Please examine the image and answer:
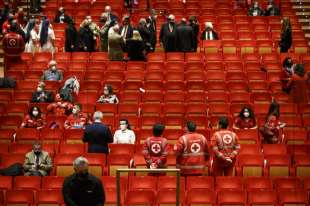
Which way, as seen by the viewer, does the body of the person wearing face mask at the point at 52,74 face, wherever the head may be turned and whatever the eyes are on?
toward the camera

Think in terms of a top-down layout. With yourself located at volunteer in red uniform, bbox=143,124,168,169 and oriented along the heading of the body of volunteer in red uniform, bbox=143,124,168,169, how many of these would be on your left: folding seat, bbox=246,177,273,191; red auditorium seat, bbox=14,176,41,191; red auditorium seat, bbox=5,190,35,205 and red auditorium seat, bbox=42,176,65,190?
3

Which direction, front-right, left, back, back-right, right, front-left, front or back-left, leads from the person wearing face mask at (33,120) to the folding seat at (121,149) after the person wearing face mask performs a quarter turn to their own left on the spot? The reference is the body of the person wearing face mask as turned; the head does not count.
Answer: front-right

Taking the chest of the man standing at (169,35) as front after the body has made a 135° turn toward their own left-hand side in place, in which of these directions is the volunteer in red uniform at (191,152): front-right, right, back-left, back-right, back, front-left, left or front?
back-right

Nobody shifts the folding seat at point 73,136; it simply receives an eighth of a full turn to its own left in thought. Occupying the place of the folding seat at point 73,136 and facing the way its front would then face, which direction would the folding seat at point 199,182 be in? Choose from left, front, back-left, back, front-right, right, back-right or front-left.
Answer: front

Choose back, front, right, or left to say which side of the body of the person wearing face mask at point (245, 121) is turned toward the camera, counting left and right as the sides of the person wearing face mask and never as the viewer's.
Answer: front

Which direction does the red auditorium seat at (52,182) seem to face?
toward the camera

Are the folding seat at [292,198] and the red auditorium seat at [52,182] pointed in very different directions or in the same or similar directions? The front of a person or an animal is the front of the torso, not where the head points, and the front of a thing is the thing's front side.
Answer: same or similar directions

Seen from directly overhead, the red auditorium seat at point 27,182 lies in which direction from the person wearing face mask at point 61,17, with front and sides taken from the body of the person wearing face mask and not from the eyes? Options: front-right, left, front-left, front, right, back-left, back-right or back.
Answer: front

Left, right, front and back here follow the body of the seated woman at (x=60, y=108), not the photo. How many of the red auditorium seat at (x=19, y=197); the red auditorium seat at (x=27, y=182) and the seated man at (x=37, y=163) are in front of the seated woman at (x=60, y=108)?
3

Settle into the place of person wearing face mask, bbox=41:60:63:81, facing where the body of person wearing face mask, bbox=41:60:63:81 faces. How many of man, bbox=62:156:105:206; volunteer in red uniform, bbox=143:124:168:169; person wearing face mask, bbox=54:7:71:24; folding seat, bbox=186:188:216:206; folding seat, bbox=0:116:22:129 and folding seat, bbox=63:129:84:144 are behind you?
1

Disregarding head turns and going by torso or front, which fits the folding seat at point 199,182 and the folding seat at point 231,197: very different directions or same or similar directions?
same or similar directions
